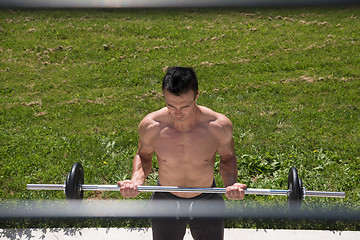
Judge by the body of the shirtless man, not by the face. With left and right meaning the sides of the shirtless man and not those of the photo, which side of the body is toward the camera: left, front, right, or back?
front

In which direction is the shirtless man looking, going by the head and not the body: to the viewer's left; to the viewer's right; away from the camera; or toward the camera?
toward the camera
